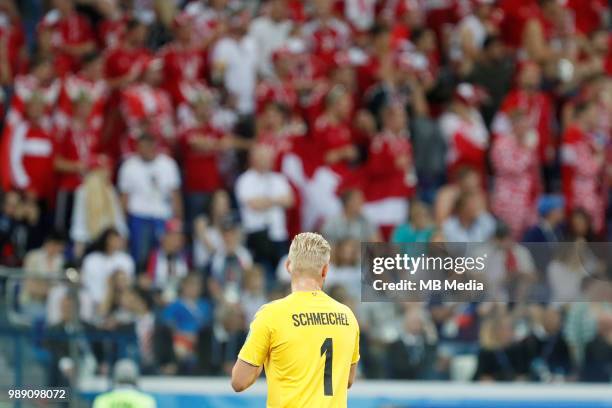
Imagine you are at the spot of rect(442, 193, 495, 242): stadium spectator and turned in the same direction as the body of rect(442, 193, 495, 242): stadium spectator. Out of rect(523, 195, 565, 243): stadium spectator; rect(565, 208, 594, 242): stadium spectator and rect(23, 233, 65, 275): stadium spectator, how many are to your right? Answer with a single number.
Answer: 1

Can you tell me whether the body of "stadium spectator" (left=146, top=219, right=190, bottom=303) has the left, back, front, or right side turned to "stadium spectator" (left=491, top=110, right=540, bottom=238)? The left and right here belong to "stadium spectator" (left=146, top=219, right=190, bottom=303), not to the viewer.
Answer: left

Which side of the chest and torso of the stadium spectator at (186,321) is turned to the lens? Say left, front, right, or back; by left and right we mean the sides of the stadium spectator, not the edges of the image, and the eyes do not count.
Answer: front

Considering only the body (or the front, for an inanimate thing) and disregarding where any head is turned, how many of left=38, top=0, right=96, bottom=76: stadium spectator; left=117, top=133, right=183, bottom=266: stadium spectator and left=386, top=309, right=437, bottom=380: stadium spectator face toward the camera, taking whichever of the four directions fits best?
3

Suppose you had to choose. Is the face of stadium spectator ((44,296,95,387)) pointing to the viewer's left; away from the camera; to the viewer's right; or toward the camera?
toward the camera

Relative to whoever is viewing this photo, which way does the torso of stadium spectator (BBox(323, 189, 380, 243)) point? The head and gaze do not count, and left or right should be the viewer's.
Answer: facing the viewer

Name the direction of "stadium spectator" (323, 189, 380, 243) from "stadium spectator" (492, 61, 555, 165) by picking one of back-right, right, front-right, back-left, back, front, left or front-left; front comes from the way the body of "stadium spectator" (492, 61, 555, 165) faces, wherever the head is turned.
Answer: front-right

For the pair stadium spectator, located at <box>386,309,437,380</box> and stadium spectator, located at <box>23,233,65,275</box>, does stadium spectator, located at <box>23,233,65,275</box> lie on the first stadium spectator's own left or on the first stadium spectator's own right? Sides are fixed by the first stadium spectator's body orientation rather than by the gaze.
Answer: on the first stadium spectator's own right

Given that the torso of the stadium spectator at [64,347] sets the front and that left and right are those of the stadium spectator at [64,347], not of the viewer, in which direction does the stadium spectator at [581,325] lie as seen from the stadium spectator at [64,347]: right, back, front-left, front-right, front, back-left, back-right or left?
front-left

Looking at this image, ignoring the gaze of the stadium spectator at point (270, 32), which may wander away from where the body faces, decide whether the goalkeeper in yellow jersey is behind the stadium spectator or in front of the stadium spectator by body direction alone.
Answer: in front

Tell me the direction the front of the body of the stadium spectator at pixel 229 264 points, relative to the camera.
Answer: toward the camera

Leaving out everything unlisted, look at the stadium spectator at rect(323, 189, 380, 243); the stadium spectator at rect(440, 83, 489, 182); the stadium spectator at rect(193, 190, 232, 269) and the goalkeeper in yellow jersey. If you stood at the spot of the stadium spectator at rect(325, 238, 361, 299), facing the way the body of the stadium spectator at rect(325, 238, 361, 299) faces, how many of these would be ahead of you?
1

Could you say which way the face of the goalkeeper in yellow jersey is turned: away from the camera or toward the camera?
away from the camera
